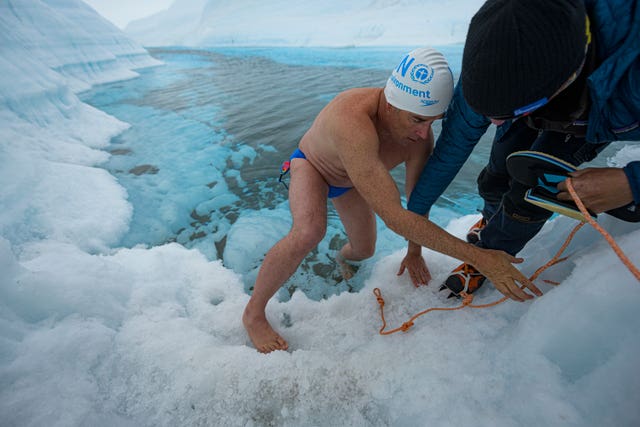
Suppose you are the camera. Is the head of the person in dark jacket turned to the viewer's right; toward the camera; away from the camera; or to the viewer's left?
to the viewer's left

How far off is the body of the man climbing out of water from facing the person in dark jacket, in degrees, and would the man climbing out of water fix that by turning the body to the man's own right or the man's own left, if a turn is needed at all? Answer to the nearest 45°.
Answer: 0° — they already face them

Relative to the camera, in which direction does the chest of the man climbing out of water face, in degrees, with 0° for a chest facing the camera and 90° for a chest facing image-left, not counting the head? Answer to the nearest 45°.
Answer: approximately 315°
